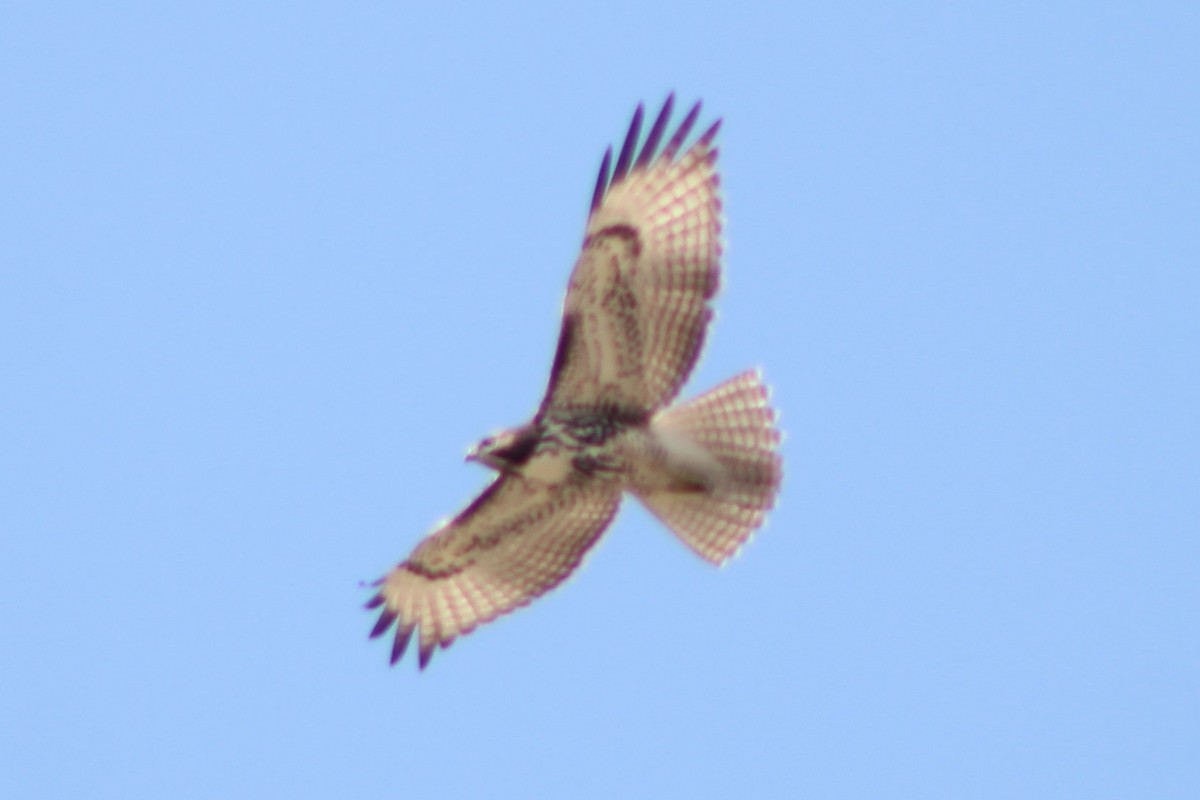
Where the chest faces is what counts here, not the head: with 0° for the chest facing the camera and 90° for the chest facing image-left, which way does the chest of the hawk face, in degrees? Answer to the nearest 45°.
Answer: approximately 90°
